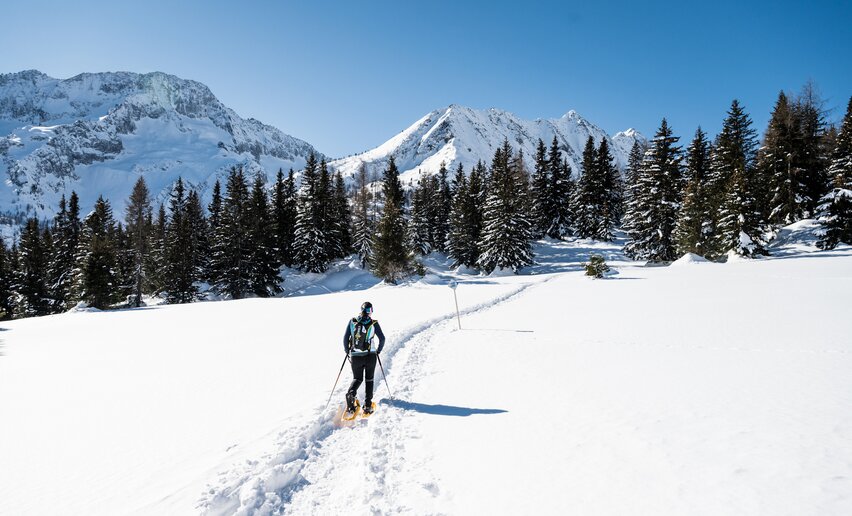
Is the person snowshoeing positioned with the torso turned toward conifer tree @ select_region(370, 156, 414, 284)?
yes

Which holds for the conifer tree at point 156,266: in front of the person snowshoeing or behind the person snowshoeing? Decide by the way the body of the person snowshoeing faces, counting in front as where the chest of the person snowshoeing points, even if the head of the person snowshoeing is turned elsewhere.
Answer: in front

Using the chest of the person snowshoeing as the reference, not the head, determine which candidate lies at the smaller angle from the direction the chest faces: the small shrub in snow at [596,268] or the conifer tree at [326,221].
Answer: the conifer tree

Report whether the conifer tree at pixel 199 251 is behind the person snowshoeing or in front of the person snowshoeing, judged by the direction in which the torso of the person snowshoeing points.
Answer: in front

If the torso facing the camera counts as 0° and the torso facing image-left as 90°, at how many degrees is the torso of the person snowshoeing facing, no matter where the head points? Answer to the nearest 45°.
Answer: approximately 180°

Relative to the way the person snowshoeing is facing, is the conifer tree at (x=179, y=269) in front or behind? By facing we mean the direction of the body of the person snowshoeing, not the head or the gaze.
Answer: in front

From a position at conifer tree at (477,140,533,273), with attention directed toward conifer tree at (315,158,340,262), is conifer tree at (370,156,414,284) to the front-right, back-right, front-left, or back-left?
front-left

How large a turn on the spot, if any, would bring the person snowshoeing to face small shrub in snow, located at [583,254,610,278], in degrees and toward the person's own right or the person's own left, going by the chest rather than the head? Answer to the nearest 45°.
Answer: approximately 45° to the person's own right

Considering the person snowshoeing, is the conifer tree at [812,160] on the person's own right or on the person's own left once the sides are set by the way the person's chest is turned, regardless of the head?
on the person's own right

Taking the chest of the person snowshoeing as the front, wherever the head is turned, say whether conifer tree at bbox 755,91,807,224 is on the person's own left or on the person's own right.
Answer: on the person's own right

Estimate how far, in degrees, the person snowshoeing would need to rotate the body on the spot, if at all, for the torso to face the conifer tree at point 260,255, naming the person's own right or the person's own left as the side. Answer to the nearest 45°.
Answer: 0° — they already face it

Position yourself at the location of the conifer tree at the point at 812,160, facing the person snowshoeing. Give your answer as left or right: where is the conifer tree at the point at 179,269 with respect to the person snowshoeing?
right
